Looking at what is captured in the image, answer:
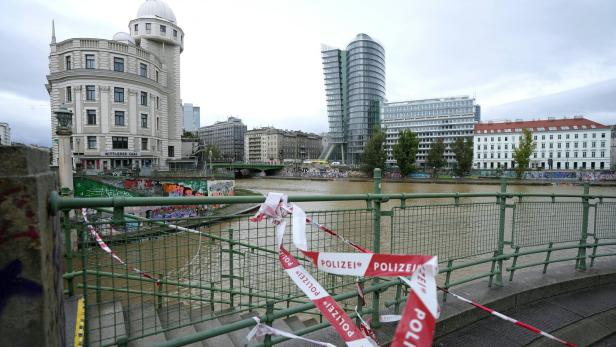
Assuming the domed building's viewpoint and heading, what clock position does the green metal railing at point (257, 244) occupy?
The green metal railing is roughly at 12 o'clock from the domed building.

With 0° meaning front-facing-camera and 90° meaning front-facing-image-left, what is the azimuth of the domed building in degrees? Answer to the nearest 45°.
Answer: approximately 0°

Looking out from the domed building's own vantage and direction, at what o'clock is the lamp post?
The lamp post is roughly at 12 o'clock from the domed building.

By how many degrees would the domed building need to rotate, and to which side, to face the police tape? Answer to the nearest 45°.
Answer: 0° — it already faces it

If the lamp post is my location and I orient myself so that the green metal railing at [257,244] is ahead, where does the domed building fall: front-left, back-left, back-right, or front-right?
back-left
